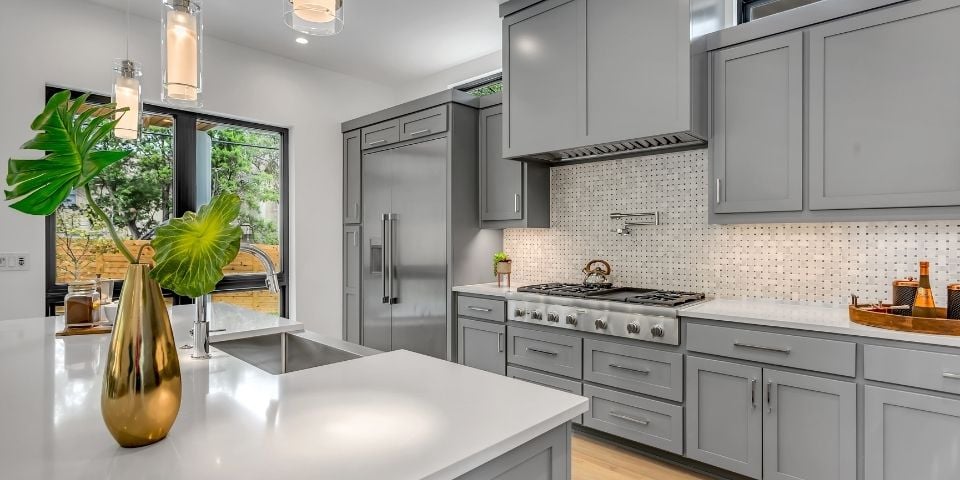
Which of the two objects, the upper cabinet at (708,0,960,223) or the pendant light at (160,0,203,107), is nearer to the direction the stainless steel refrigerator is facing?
the pendant light

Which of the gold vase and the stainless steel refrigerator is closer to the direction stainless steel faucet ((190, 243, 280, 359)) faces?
the stainless steel refrigerator

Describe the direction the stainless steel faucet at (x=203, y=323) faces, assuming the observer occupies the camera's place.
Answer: facing to the right of the viewer

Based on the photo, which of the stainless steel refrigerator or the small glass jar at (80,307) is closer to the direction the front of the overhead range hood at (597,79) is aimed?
the small glass jar

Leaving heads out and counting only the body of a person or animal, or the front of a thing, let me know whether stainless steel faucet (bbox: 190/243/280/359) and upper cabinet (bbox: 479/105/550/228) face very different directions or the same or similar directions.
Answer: very different directions

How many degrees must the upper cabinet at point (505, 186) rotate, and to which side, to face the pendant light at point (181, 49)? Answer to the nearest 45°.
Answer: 0° — it already faces it

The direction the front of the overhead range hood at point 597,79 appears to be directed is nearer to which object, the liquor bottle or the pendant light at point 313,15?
the pendant light
